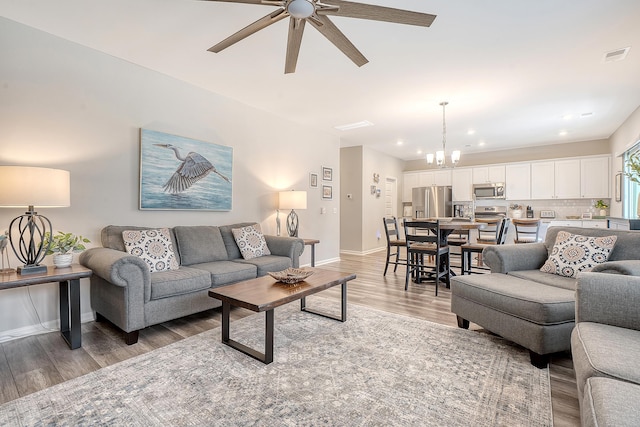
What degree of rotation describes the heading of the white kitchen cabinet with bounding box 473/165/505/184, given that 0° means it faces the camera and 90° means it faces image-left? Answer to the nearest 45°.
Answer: approximately 0°

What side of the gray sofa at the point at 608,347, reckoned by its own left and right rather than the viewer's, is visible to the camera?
left

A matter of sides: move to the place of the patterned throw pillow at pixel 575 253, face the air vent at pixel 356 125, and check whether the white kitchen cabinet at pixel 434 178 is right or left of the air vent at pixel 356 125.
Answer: right

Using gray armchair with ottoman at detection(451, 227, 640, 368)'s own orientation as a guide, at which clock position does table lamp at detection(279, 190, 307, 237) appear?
The table lamp is roughly at 2 o'clock from the gray armchair with ottoman.

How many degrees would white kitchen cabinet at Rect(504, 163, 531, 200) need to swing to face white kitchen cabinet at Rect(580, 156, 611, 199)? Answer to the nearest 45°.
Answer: approximately 90° to its left

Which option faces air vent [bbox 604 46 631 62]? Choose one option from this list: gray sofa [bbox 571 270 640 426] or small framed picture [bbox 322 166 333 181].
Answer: the small framed picture
